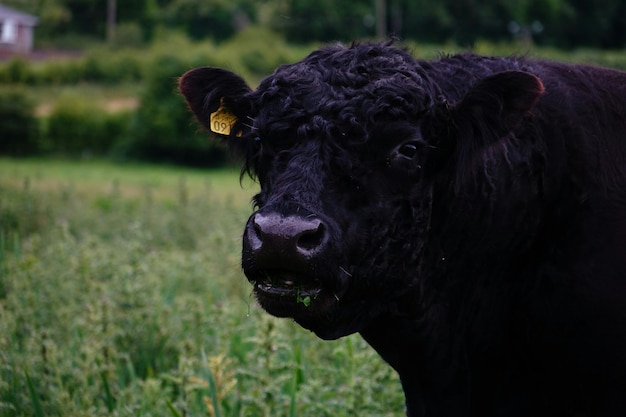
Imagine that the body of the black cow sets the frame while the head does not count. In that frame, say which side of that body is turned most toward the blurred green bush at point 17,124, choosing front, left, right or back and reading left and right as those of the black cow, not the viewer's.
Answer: right

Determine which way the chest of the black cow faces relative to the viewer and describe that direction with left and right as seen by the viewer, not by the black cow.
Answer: facing the viewer and to the left of the viewer

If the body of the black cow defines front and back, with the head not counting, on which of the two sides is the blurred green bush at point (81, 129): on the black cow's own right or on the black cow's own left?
on the black cow's own right
